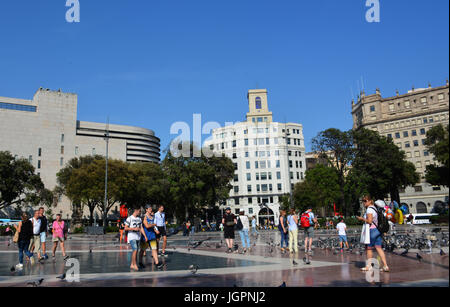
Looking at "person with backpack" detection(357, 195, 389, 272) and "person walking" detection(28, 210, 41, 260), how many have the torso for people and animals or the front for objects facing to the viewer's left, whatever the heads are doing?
1

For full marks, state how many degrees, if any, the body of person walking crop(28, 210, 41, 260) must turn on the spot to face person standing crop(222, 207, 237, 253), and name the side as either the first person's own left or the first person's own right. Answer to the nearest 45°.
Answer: approximately 45° to the first person's own left

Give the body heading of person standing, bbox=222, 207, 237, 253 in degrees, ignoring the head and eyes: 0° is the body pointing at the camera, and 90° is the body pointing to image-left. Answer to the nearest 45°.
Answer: approximately 0°

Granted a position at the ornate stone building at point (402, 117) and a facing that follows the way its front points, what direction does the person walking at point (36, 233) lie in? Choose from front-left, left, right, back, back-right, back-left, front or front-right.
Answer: front-right

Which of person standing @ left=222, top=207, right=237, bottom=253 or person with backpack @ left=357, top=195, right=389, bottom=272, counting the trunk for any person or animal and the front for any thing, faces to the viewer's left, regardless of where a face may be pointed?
the person with backpack

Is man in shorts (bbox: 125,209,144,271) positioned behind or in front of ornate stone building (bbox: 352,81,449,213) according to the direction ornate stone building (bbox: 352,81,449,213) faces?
in front

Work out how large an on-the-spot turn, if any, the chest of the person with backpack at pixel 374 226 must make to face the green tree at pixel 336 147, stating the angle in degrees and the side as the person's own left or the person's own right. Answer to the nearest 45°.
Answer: approximately 90° to the person's own right

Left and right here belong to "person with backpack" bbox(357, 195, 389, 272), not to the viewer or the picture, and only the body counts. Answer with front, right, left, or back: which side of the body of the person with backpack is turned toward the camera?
left
